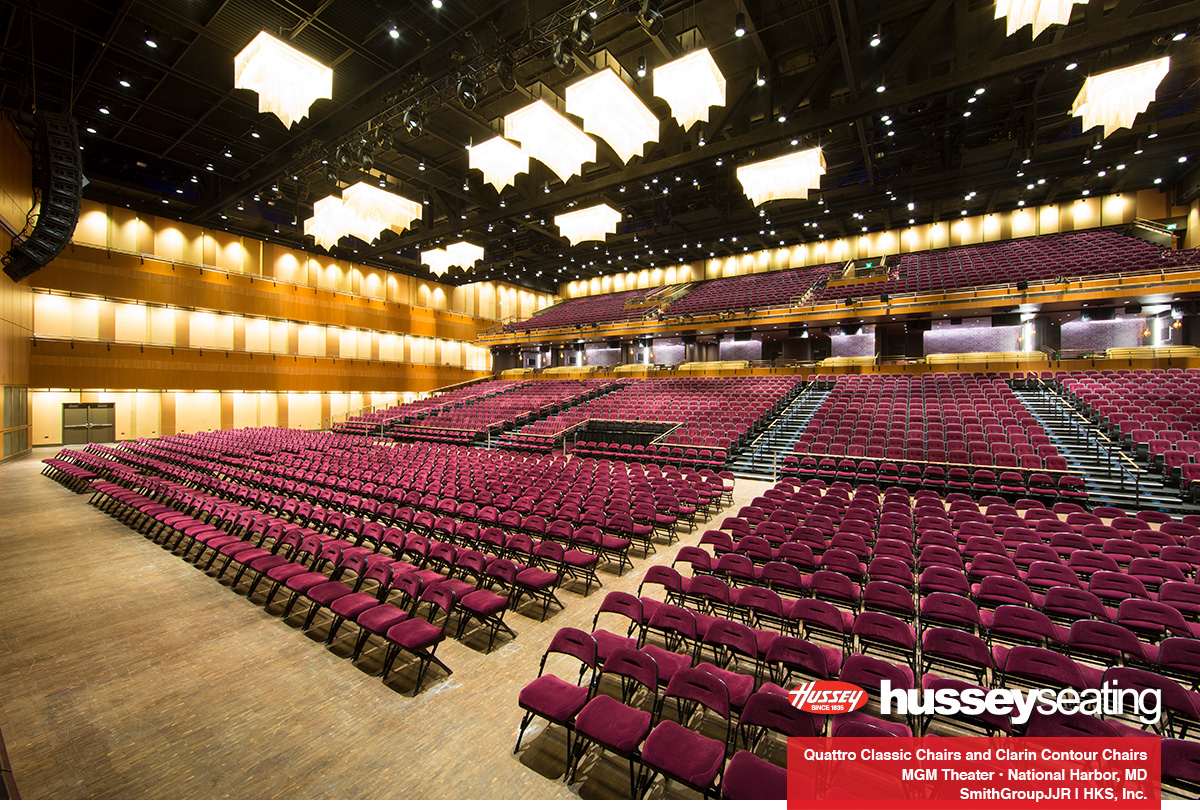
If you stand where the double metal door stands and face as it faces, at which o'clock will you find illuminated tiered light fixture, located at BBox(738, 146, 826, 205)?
The illuminated tiered light fixture is roughly at 11 o'clock from the double metal door.

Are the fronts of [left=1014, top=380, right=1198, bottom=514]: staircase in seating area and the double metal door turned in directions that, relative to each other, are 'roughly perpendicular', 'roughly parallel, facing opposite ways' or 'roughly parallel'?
roughly perpendicular

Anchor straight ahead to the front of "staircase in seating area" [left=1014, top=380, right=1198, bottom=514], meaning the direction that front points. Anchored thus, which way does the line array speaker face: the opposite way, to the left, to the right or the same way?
the opposite way

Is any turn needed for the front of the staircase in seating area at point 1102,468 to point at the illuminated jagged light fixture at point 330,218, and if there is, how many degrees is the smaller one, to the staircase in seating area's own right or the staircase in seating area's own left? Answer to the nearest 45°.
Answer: approximately 45° to the staircase in seating area's own right

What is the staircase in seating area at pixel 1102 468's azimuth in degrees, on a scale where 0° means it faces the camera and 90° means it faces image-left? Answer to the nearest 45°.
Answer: approximately 0°
